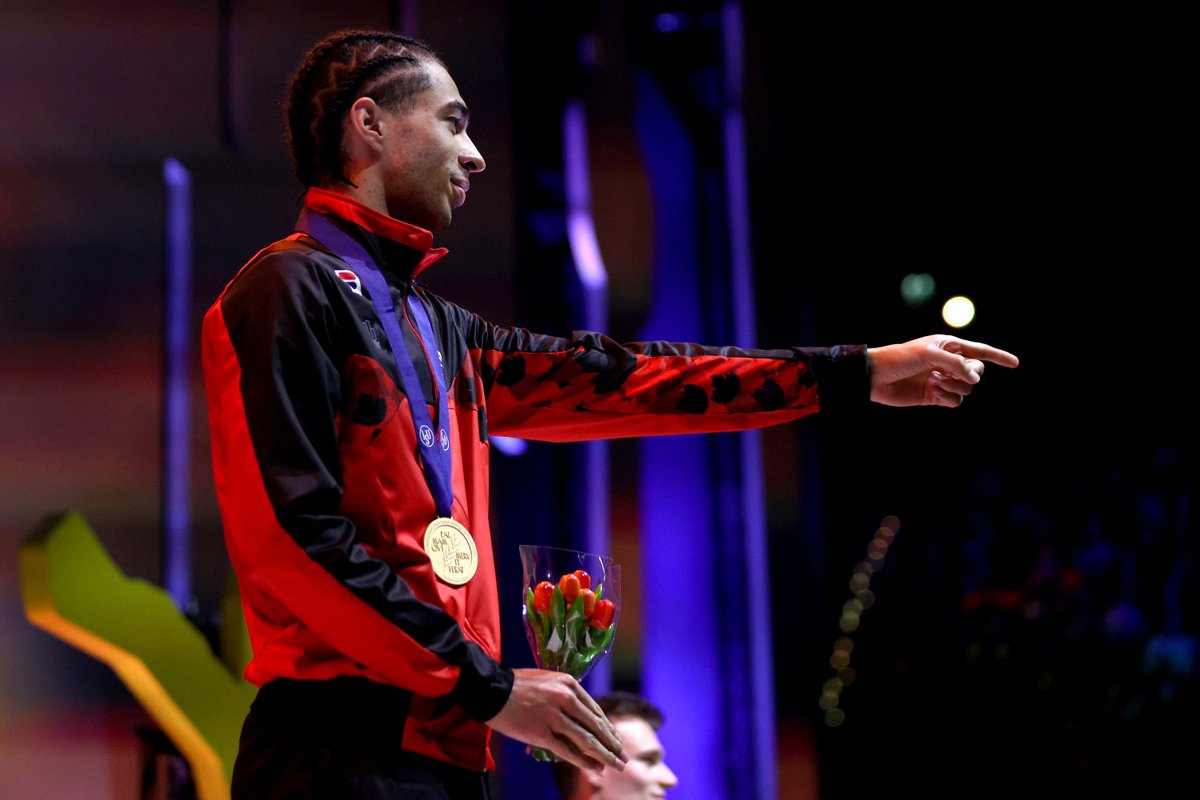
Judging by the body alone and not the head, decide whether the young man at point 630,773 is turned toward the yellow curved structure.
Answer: no

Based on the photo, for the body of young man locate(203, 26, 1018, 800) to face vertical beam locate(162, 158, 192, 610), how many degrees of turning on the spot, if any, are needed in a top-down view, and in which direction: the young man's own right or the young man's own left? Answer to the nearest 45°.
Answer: approximately 180°

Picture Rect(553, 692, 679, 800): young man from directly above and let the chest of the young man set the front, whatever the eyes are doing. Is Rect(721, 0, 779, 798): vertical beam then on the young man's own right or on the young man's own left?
on the young man's own left

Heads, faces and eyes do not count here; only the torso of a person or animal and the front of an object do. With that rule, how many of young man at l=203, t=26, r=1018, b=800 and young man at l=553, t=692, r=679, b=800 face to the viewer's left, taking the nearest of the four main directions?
0

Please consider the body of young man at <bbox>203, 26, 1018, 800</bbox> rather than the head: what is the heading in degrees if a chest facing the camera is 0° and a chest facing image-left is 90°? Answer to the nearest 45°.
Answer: approximately 315°

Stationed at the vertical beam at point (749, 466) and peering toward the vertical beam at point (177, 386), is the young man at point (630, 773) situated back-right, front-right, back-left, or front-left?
front-left

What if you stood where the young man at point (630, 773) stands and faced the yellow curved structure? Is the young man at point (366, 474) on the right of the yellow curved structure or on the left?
left

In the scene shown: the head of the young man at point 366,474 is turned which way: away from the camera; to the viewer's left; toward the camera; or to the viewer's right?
to the viewer's right
